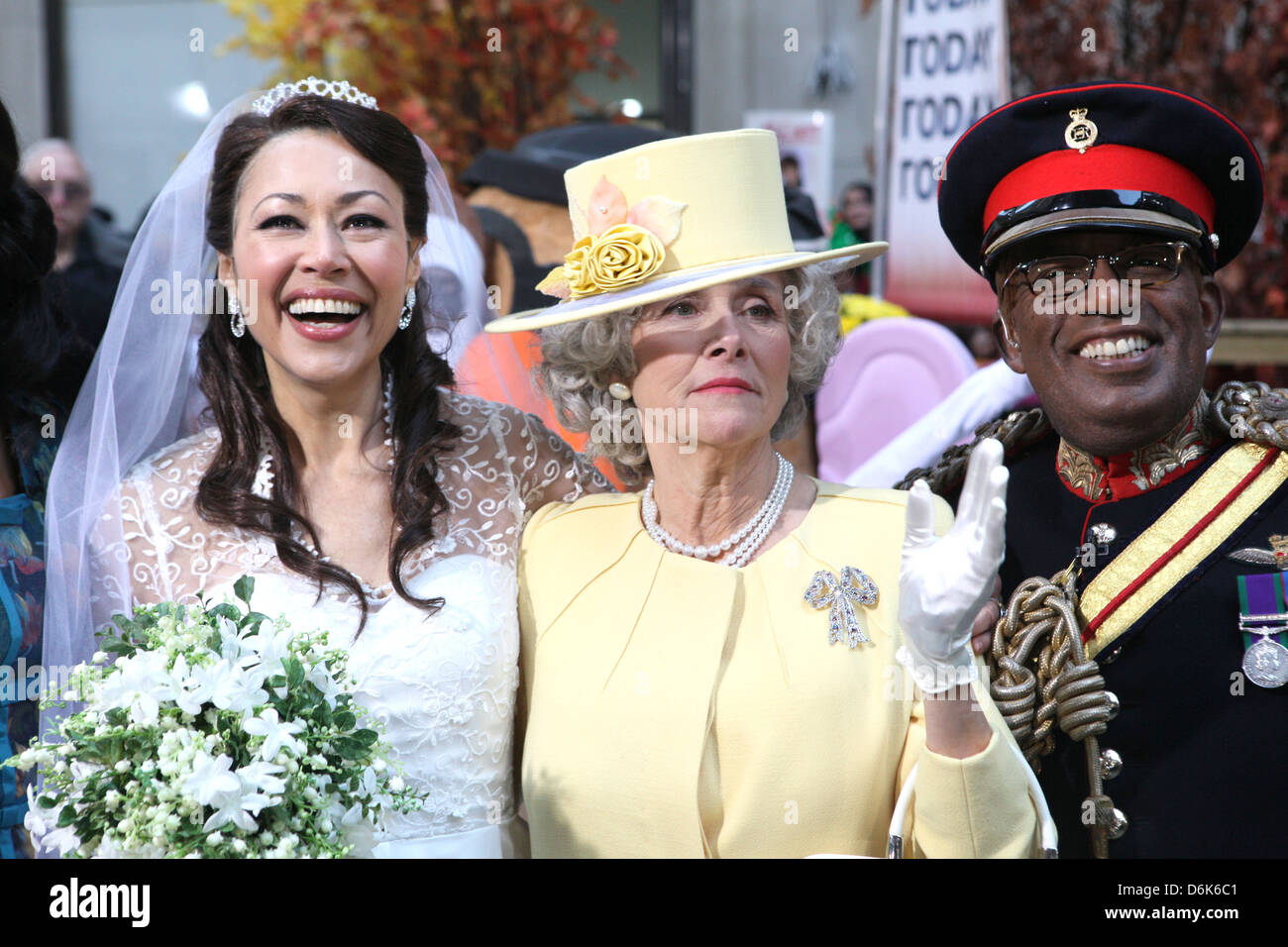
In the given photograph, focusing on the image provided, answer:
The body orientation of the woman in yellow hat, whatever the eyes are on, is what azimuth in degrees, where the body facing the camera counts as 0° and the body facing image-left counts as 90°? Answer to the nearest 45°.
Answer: approximately 0°

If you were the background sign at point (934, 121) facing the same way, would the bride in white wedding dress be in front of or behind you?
in front

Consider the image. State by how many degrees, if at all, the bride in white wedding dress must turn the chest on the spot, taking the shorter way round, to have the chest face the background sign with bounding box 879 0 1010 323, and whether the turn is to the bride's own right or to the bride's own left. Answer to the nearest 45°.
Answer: approximately 135° to the bride's own left

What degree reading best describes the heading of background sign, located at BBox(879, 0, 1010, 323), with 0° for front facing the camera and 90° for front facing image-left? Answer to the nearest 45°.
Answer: approximately 0°

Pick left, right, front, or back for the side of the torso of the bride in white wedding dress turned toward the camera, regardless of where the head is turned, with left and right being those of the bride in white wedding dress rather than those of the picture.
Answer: front

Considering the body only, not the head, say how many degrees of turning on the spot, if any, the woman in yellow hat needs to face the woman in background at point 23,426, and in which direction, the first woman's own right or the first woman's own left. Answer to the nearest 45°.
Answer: approximately 90° to the first woman's own right
